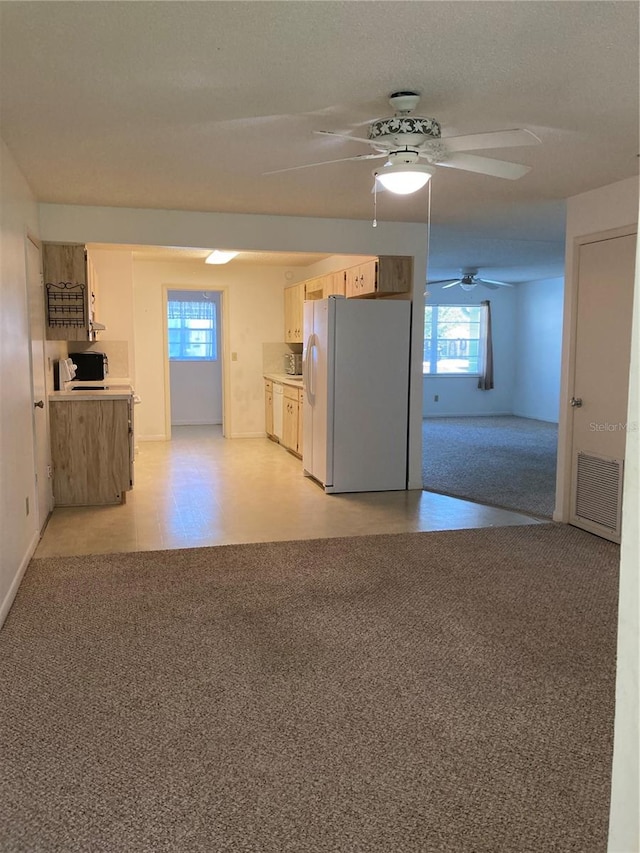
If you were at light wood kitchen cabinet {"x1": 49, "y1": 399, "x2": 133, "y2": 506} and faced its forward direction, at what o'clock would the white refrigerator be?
The white refrigerator is roughly at 12 o'clock from the light wood kitchen cabinet.

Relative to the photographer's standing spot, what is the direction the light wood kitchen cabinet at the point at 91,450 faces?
facing to the right of the viewer

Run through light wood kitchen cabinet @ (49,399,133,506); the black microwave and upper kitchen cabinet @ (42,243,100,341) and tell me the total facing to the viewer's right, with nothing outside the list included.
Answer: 3

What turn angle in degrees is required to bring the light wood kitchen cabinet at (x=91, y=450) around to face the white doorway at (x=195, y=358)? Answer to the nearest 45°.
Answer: approximately 90° to its left

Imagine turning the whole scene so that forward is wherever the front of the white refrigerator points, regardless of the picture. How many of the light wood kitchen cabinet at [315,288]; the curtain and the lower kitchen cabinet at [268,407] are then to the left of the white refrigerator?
0

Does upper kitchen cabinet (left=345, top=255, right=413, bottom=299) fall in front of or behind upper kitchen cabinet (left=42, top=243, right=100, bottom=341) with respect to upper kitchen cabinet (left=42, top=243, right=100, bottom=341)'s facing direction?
in front

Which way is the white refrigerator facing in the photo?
to the viewer's left

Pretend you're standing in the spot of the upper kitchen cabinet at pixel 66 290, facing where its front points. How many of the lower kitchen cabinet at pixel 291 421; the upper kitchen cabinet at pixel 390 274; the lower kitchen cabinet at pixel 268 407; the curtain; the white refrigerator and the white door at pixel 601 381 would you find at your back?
0

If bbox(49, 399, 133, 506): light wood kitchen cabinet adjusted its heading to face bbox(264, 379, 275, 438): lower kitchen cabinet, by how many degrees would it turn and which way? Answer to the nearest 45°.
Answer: approximately 45° to its left

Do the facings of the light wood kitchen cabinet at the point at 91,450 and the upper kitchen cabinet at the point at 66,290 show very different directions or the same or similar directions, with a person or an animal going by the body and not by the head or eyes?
same or similar directions

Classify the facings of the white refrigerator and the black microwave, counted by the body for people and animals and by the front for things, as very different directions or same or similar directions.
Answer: very different directions

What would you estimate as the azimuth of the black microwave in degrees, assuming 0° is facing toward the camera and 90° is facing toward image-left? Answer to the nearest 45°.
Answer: approximately 270°

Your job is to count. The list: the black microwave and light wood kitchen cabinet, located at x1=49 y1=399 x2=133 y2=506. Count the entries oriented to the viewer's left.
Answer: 0

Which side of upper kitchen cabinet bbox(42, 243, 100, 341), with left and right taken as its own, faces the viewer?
right

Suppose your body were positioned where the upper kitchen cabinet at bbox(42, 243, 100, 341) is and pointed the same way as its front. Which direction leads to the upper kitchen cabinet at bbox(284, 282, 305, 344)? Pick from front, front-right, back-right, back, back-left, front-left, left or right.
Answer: front-left

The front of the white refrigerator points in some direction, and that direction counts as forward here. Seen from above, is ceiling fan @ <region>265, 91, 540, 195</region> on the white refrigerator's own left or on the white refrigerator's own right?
on the white refrigerator's own left

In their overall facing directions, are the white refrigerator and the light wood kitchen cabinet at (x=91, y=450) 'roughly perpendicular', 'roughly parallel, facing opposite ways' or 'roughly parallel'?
roughly parallel, facing opposite ways

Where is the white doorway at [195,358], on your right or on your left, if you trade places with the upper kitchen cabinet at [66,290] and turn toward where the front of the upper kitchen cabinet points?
on your left
